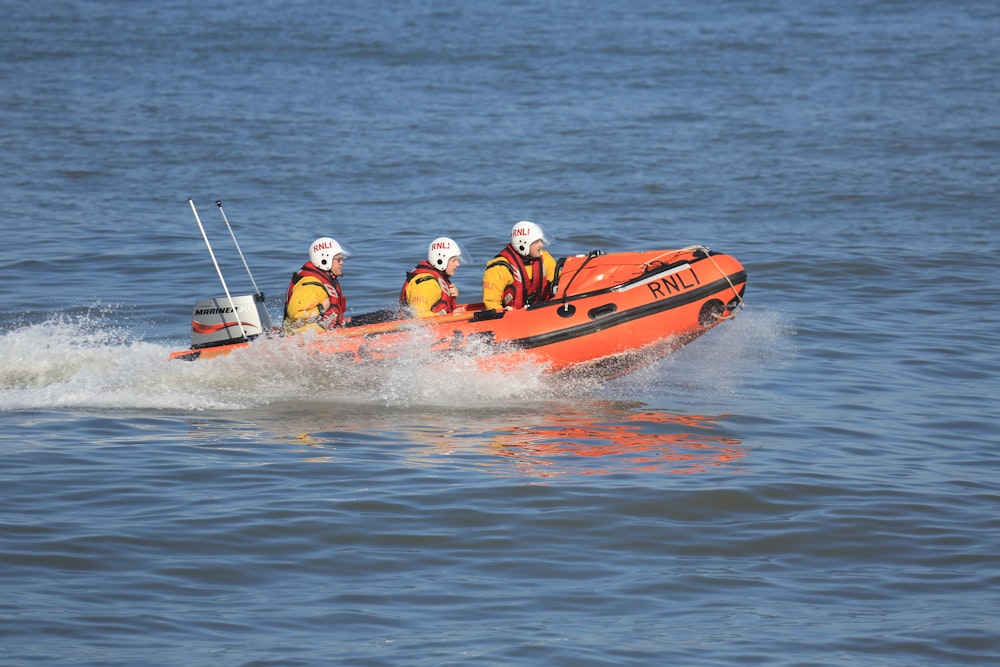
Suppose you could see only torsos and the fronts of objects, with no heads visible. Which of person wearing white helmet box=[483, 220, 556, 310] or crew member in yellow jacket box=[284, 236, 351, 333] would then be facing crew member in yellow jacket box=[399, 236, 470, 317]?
crew member in yellow jacket box=[284, 236, 351, 333]

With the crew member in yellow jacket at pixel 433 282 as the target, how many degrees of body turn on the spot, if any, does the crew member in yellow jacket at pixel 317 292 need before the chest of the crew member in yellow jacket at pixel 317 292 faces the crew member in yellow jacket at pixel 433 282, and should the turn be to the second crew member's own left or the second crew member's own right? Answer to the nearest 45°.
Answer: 0° — they already face them

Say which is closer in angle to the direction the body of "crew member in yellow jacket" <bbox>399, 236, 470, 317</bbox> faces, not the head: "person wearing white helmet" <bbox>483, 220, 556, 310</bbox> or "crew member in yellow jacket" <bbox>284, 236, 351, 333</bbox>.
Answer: the person wearing white helmet

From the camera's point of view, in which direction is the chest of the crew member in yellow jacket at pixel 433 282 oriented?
to the viewer's right

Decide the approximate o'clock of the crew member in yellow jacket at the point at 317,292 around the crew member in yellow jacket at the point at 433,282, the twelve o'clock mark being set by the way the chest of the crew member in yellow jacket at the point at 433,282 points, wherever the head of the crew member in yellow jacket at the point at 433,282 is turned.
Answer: the crew member in yellow jacket at the point at 317,292 is roughly at 6 o'clock from the crew member in yellow jacket at the point at 433,282.

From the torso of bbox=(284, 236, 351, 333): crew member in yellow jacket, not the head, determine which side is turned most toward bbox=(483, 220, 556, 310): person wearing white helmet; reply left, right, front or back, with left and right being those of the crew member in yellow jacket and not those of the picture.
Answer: front

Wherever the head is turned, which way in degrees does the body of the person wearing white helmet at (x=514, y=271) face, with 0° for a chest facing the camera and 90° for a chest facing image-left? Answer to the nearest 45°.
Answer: approximately 315°

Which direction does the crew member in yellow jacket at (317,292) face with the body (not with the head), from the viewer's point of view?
to the viewer's right

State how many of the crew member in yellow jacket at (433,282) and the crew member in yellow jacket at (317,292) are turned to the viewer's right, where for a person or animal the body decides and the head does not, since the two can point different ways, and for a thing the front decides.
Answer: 2

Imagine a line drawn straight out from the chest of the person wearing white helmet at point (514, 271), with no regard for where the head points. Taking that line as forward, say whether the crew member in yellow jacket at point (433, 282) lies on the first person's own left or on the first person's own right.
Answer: on the first person's own right

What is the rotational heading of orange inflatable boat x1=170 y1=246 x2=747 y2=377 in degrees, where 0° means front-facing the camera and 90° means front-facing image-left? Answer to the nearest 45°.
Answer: approximately 270°
